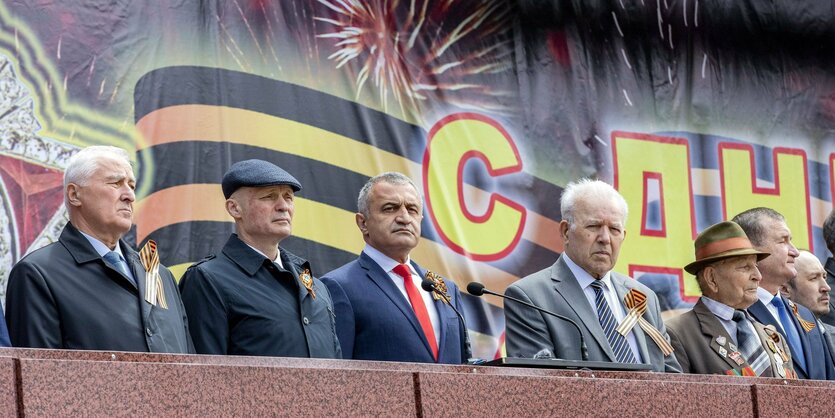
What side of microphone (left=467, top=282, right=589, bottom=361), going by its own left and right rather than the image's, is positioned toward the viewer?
left

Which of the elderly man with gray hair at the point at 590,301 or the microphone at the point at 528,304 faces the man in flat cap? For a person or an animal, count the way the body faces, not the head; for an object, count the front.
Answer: the microphone

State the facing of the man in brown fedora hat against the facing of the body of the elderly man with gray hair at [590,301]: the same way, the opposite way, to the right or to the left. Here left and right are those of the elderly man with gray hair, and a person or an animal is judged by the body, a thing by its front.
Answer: the same way

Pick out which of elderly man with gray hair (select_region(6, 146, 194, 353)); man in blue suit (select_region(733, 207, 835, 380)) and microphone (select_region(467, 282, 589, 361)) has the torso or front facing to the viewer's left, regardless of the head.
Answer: the microphone

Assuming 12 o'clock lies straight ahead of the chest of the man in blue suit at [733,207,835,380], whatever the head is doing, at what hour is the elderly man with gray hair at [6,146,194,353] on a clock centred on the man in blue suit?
The elderly man with gray hair is roughly at 3 o'clock from the man in blue suit.

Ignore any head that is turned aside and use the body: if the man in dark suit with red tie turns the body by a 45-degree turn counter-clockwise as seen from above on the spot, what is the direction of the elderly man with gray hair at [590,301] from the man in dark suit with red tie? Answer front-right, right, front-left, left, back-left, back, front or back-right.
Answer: front

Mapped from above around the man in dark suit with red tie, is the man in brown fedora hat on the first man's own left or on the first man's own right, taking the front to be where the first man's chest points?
on the first man's own left

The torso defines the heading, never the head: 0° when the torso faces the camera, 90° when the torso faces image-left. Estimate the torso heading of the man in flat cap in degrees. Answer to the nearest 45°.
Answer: approximately 315°

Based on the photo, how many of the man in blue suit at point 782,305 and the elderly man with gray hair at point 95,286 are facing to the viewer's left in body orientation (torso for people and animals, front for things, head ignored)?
0

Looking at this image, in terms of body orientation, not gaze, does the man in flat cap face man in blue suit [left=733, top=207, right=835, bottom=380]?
no

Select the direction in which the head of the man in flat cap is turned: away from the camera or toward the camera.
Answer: toward the camera

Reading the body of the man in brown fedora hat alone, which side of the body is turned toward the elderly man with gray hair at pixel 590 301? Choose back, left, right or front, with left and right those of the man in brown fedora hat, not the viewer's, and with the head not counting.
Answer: right

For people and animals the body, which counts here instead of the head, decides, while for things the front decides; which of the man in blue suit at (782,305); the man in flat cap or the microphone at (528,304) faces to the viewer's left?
the microphone

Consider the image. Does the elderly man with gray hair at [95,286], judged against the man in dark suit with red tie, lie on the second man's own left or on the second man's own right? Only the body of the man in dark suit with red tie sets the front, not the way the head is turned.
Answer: on the second man's own right

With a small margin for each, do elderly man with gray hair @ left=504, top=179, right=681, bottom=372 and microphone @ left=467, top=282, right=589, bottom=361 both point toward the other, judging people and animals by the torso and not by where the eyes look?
no

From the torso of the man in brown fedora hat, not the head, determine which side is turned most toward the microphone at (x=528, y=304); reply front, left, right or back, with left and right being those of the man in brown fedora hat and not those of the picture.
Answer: right

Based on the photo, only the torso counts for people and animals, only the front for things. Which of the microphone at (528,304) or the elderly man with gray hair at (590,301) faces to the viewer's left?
the microphone
